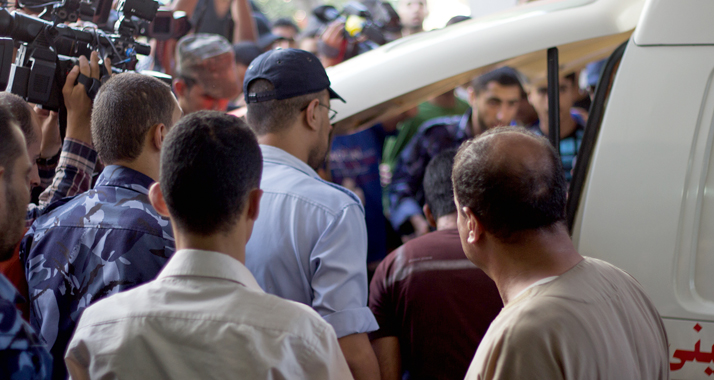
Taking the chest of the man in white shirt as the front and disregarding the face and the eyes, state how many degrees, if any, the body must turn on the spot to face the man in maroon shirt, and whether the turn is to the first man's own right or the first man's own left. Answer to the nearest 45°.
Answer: approximately 45° to the first man's own right

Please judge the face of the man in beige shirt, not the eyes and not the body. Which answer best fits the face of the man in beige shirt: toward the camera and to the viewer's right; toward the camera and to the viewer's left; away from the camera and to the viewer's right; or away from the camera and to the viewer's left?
away from the camera and to the viewer's left

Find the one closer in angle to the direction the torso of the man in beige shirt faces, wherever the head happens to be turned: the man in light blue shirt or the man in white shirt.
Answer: the man in light blue shirt

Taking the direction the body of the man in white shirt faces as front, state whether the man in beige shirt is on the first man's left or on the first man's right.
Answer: on the first man's right

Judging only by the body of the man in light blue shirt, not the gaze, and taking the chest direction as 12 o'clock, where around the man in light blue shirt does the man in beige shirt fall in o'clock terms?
The man in beige shirt is roughly at 3 o'clock from the man in light blue shirt.

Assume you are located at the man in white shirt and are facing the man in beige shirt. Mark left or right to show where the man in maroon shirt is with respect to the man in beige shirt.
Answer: left

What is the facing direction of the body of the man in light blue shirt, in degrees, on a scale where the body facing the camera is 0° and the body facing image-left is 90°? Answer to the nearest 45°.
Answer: approximately 225°

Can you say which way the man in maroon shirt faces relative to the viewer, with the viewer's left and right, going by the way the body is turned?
facing away from the viewer

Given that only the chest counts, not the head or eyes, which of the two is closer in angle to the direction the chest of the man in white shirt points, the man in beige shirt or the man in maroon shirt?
the man in maroon shirt

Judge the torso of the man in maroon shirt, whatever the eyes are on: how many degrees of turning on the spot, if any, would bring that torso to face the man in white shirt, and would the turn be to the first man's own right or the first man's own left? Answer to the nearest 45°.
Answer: approximately 135° to the first man's own left

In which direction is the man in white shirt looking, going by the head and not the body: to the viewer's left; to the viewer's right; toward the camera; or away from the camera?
away from the camera

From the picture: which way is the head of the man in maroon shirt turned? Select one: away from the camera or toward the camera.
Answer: away from the camera

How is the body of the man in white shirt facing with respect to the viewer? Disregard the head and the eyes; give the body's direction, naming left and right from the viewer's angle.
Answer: facing away from the viewer

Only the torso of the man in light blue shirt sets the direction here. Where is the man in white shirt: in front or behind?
behind
